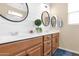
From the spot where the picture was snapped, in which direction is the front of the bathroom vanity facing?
facing the viewer and to the right of the viewer

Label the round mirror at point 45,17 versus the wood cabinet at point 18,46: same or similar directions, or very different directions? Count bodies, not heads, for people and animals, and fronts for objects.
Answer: same or similar directions

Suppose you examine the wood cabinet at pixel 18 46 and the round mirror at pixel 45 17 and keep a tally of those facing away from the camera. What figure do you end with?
0

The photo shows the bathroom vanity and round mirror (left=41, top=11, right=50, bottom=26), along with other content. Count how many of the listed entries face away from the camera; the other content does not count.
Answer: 0
